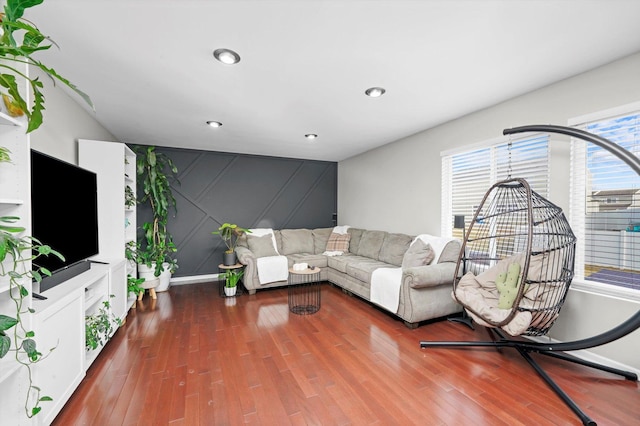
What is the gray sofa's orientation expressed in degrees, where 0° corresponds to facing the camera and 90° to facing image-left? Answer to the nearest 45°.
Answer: approximately 45°

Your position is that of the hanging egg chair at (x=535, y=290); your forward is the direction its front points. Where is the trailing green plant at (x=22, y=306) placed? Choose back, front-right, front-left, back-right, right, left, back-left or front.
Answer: front

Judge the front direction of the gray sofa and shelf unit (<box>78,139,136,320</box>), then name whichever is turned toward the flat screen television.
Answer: the gray sofa

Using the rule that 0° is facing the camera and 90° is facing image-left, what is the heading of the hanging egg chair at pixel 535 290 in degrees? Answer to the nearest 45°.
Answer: approximately 45°

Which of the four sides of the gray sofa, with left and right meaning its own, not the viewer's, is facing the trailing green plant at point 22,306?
front

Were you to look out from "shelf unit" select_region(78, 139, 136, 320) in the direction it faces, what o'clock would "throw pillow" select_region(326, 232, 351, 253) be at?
The throw pillow is roughly at 12 o'clock from the shelf unit.

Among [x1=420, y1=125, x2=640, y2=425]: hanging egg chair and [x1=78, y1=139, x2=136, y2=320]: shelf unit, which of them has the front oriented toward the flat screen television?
the hanging egg chair

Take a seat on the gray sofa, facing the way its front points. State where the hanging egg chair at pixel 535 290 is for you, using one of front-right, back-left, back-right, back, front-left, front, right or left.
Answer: left

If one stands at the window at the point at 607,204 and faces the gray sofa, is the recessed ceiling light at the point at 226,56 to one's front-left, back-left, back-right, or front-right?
front-left

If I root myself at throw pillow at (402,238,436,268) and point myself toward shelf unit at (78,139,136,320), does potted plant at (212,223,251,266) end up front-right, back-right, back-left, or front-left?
front-right

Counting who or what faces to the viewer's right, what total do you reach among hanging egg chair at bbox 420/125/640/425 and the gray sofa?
0

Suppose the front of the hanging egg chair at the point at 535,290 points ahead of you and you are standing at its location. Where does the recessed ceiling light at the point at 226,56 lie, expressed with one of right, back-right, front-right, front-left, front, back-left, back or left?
front

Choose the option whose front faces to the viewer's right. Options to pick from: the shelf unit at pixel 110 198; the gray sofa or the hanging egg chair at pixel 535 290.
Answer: the shelf unit

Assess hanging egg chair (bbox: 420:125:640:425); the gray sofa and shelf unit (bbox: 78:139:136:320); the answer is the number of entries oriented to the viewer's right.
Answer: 1

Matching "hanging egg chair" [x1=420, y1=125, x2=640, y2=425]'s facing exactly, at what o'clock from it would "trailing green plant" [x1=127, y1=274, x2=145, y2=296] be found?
The trailing green plant is roughly at 1 o'clock from the hanging egg chair.

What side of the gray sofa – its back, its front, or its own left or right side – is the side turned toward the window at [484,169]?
left

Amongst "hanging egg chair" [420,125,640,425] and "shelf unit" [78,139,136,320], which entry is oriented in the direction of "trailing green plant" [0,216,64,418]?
the hanging egg chair

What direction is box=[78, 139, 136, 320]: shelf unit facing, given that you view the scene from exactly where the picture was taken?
facing to the right of the viewer

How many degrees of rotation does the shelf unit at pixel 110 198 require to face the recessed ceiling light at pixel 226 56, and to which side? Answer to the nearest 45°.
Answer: approximately 90° to its right
